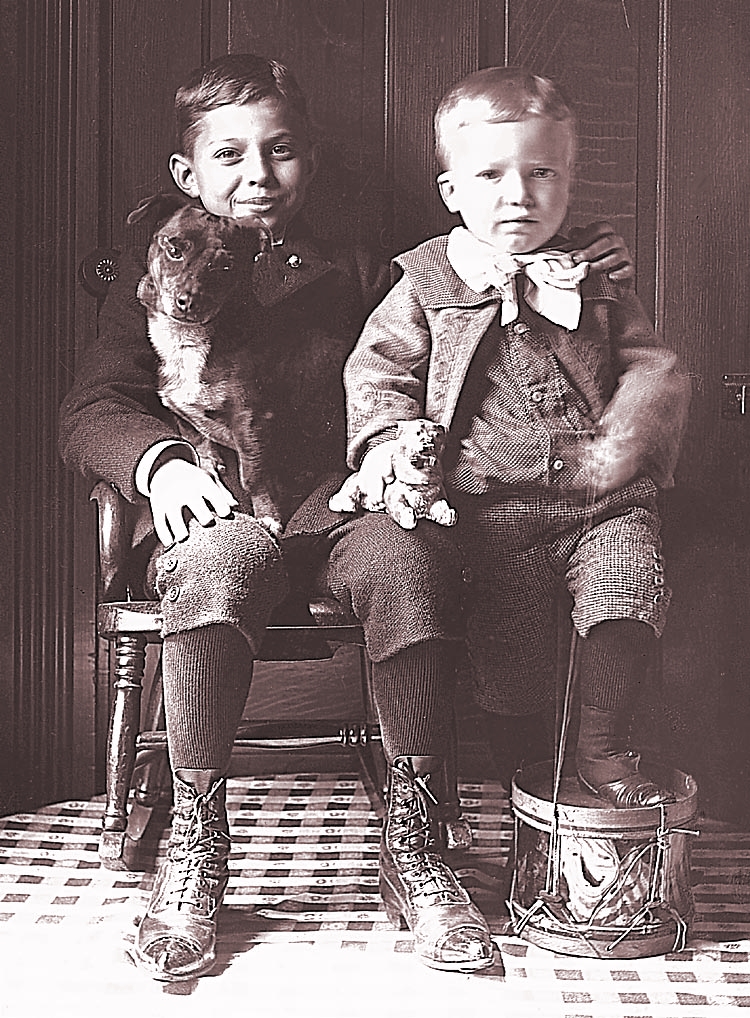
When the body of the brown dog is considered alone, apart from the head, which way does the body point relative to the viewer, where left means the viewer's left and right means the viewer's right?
facing the viewer and to the left of the viewer

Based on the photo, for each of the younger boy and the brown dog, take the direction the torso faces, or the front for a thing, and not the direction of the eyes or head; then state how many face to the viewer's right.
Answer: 0

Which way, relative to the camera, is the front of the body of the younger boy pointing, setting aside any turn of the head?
toward the camera
